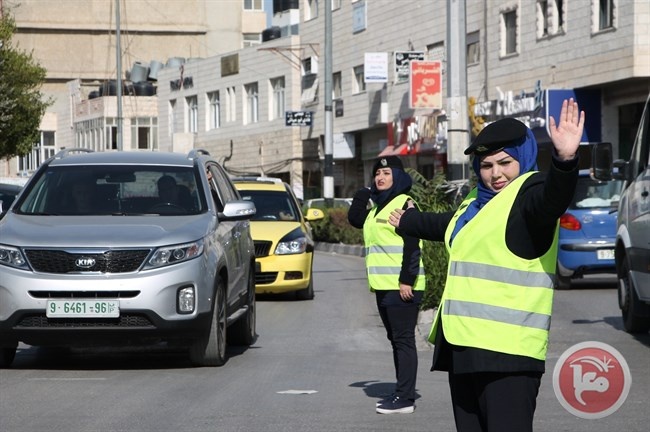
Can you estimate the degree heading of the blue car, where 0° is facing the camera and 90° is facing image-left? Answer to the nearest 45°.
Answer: approximately 180°

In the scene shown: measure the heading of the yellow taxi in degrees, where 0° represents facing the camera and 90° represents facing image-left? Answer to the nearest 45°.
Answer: approximately 0°

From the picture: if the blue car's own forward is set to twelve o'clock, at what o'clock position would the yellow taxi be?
The yellow taxi is roughly at 8 o'clock from the blue car.

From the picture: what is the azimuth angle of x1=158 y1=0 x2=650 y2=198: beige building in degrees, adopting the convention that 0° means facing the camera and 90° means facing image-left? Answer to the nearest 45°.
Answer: approximately 45°

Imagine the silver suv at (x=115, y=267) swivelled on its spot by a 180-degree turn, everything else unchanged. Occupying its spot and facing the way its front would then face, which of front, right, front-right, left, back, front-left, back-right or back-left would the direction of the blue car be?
front-right

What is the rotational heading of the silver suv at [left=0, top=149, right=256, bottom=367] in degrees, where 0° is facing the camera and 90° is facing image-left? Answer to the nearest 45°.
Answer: approximately 0°

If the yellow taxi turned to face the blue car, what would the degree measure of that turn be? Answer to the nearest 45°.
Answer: approximately 90° to its left
